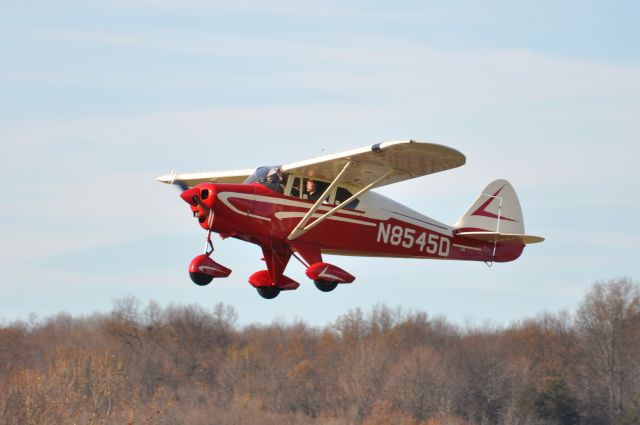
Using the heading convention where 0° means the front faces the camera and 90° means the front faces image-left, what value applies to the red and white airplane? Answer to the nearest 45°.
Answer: approximately 45°
